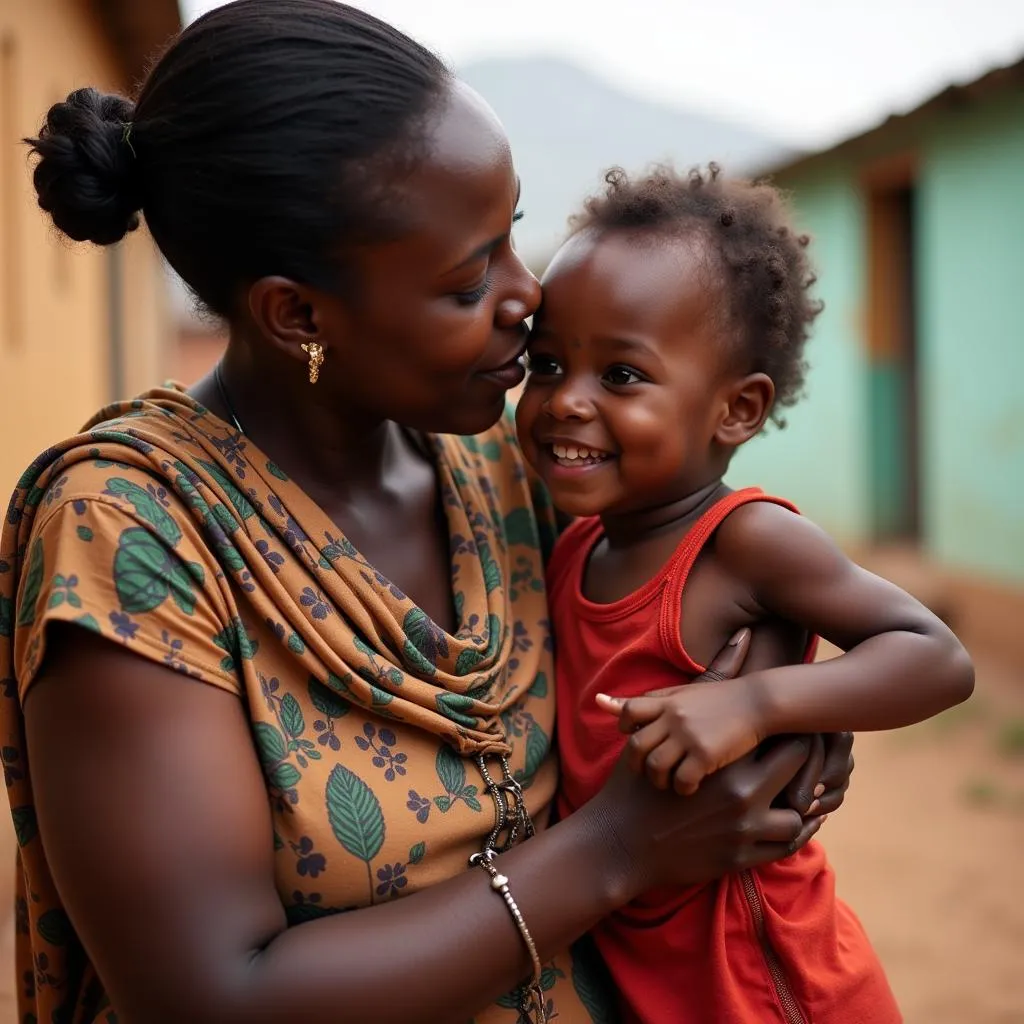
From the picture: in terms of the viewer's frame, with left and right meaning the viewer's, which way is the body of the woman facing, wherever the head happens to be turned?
facing the viewer and to the right of the viewer

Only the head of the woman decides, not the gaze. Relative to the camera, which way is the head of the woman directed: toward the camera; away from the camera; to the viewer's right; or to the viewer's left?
to the viewer's right

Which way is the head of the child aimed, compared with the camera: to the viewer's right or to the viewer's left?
to the viewer's left
